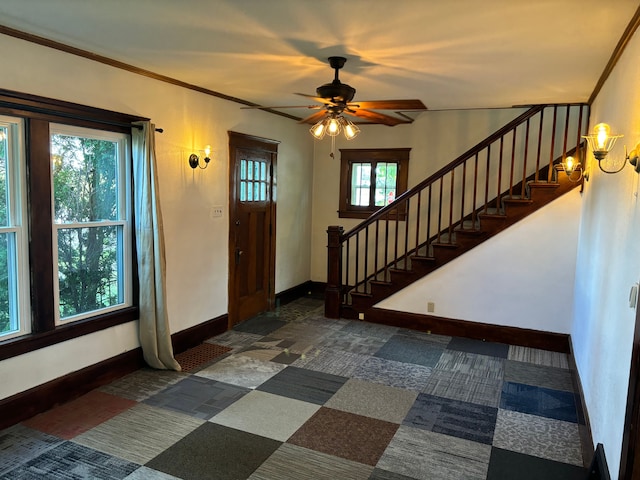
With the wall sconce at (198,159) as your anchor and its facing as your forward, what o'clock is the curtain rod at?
The curtain rod is roughly at 3 o'clock from the wall sconce.

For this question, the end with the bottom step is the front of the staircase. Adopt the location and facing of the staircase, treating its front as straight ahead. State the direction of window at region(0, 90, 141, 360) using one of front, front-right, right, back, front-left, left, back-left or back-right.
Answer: front-left

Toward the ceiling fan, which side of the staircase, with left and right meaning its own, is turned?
left

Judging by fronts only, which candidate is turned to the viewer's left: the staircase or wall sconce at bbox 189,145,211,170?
the staircase

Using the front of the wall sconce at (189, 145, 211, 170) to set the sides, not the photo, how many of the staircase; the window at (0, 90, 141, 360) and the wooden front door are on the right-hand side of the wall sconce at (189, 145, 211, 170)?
1

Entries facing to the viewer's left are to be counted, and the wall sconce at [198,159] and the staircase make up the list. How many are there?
1

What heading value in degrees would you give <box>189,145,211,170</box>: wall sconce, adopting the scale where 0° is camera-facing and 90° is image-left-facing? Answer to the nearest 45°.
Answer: approximately 315°

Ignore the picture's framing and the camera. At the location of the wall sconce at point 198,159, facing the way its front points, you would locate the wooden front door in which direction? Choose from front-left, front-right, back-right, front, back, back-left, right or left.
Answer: left

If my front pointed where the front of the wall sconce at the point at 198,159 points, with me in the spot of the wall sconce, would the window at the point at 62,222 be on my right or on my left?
on my right

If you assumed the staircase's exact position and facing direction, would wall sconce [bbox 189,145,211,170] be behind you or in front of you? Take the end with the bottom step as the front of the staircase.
in front

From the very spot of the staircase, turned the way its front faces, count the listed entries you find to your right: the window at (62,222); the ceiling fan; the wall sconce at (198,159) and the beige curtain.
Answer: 0

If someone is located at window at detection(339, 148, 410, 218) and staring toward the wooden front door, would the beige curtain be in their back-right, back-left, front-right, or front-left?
front-left

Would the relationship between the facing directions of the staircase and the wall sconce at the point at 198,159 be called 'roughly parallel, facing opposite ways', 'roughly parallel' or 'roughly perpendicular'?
roughly parallel, facing opposite ways

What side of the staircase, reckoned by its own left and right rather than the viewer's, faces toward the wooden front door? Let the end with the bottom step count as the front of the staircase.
front

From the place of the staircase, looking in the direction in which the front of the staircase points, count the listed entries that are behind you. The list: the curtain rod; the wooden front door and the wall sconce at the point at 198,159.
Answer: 0

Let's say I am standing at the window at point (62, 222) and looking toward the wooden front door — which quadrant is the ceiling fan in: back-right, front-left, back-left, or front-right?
front-right

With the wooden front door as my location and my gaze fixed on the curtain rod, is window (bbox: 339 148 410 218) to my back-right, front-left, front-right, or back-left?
back-left

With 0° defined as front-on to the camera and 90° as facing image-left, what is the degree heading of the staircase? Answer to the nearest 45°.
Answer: approximately 90°
